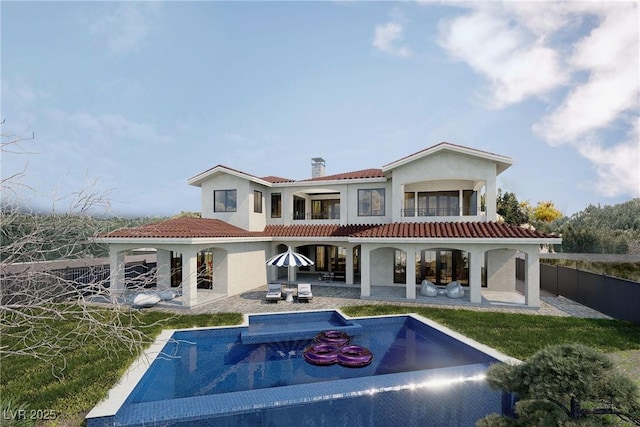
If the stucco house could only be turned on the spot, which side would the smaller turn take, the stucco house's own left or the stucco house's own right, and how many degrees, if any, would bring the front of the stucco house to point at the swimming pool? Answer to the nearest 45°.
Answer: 0° — it already faces it

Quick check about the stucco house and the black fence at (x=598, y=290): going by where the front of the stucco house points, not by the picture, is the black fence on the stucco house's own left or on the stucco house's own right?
on the stucco house's own left

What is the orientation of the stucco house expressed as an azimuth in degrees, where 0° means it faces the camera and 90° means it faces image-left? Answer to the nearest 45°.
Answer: approximately 0°
